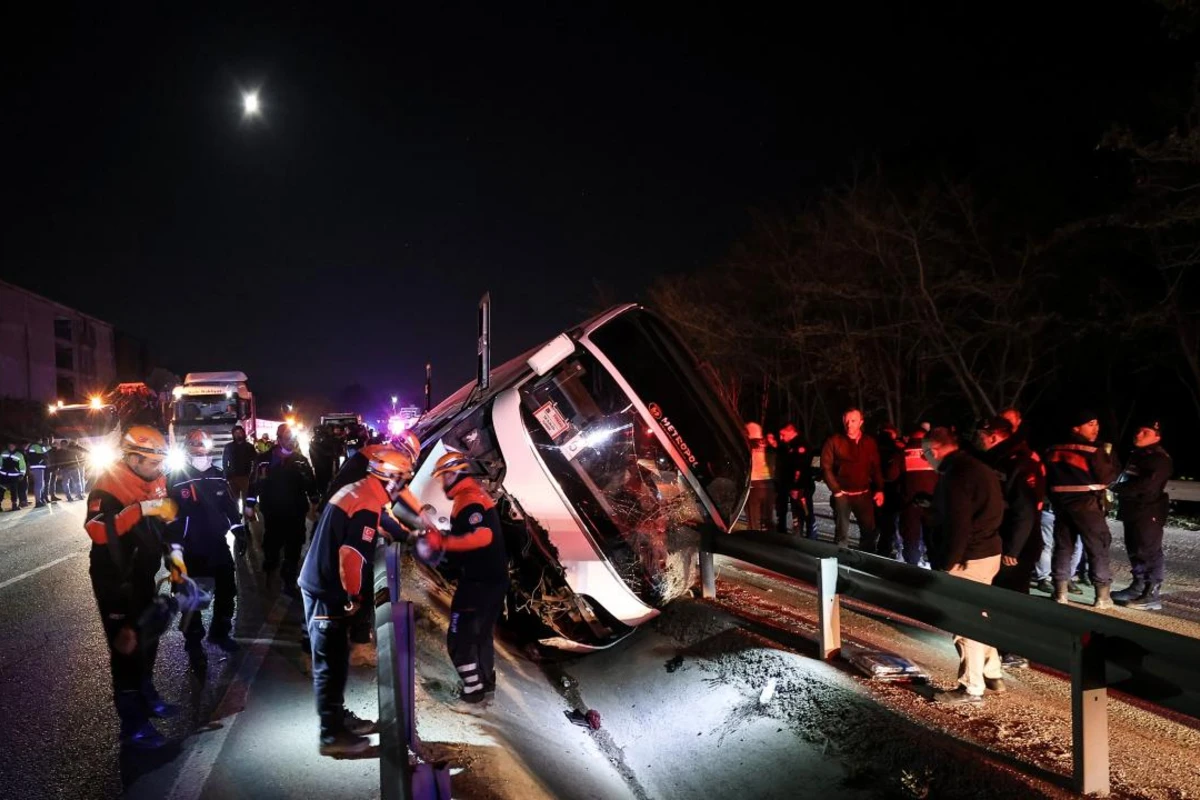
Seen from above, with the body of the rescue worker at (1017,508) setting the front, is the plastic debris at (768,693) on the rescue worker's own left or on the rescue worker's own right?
on the rescue worker's own left

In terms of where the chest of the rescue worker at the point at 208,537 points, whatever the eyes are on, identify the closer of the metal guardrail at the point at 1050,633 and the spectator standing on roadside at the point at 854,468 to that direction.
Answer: the metal guardrail

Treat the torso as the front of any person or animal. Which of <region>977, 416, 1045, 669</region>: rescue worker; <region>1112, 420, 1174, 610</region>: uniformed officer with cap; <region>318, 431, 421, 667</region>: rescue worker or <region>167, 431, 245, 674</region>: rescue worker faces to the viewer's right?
<region>318, 431, 421, 667</region>: rescue worker

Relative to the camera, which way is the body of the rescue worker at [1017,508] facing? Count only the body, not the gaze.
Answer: to the viewer's left

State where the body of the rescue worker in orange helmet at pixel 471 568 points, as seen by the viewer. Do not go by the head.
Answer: to the viewer's left

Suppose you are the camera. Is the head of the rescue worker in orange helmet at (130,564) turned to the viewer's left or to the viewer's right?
to the viewer's right

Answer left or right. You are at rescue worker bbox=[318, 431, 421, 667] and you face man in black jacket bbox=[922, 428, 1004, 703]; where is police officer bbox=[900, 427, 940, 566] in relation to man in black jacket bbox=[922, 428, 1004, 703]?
left

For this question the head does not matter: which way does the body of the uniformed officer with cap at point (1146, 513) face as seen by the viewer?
to the viewer's left

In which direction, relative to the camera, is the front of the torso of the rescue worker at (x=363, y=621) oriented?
to the viewer's right

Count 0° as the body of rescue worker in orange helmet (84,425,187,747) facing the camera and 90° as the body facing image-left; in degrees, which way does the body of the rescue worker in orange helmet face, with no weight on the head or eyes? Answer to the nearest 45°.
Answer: approximately 270°

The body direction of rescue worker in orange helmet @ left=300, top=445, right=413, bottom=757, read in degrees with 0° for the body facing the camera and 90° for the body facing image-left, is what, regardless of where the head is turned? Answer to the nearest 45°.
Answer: approximately 270°

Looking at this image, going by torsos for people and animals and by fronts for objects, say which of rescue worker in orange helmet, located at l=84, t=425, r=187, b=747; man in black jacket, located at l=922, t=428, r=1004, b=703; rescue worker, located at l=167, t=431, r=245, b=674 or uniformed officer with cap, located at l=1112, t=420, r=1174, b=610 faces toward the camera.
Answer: the rescue worker

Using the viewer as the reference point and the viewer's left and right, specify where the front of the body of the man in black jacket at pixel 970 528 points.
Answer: facing to the left of the viewer
